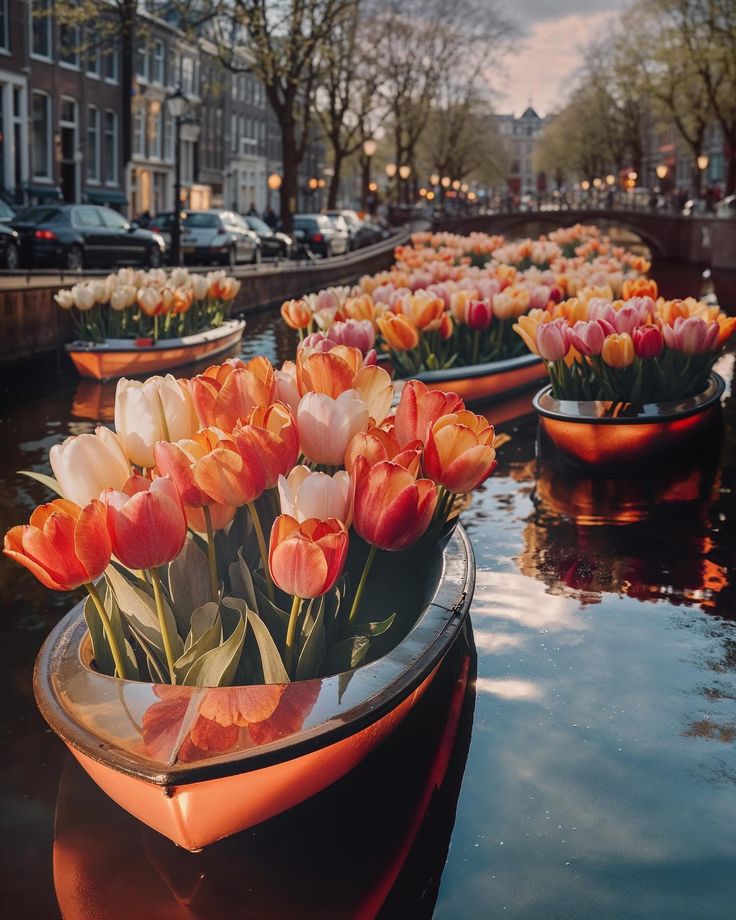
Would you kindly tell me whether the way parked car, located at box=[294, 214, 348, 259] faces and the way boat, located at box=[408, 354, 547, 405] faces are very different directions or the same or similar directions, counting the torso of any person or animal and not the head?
very different directions

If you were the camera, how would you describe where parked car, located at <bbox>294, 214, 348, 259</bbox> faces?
facing away from the viewer and to the right of the viewer

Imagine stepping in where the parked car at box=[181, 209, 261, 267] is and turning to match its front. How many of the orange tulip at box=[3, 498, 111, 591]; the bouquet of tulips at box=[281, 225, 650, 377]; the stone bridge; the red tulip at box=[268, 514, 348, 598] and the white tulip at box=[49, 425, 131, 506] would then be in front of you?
1

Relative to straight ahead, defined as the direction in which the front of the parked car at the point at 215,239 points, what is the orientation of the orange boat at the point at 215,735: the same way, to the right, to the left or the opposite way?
the opposite way

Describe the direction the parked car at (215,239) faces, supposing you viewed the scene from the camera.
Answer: facing away from the viewer and to the right of the viewer

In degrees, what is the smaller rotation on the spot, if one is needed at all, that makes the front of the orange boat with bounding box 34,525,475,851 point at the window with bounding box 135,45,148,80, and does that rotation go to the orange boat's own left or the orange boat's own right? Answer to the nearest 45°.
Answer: approximately 135° to the orange boat's own right

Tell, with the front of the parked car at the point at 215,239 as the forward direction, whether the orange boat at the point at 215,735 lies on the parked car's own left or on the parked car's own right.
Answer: on the parked car's own right

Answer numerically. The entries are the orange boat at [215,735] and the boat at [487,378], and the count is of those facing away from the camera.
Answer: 0

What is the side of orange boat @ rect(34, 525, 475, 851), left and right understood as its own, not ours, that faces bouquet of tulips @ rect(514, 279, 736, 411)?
back

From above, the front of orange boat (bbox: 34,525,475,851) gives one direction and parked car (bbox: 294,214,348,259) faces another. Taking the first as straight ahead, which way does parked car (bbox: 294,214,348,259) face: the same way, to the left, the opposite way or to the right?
the opposite way

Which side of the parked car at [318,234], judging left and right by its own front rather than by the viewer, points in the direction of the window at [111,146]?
left

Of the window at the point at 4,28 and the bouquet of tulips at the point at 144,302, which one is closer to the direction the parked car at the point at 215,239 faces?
the window
